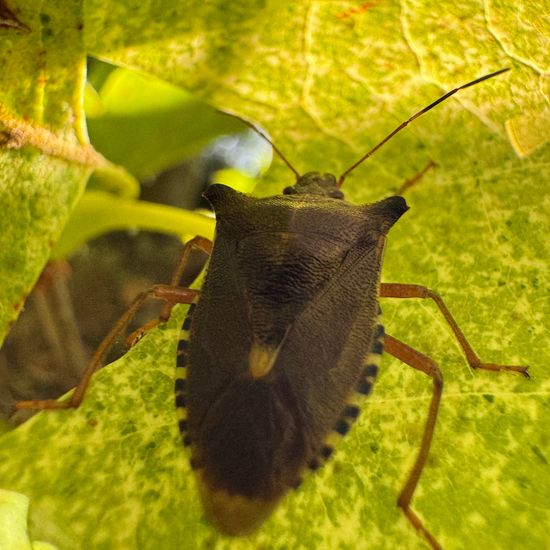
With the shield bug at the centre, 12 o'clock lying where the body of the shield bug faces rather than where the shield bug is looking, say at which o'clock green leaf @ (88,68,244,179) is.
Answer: The green leaf is roughly at 11 o'clock from the shield bug.

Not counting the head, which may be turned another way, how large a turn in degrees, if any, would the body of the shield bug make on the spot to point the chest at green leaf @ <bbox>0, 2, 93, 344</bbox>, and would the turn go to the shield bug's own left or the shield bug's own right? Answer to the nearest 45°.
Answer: approximately 45° to the shield bug's own left

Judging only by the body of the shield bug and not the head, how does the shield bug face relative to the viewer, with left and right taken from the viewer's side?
facing away from the viewer
